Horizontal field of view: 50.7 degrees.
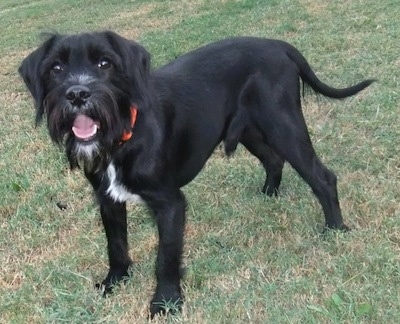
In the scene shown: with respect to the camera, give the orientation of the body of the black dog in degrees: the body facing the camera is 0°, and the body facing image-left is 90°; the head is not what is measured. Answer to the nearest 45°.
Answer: approximately 45°
